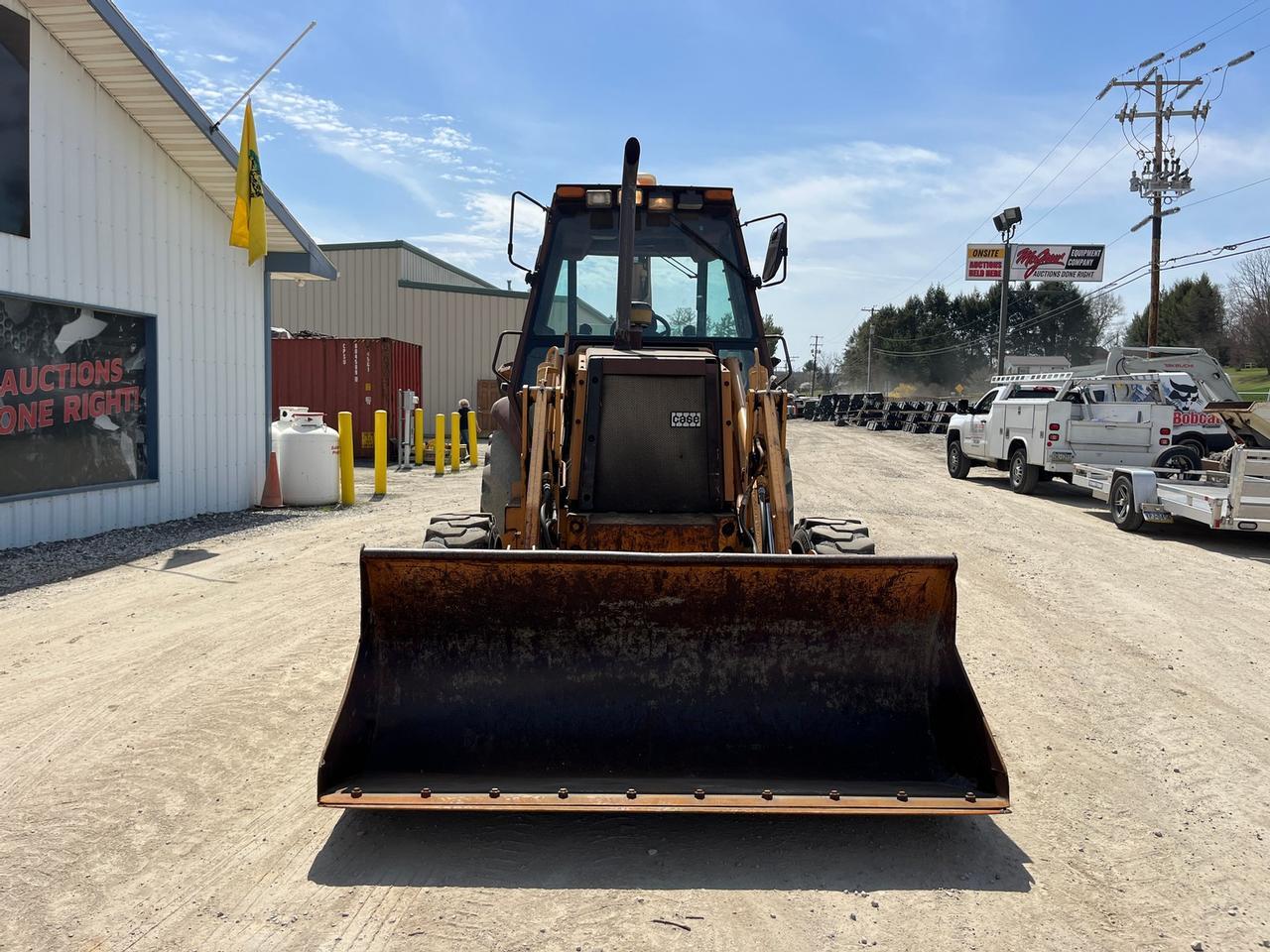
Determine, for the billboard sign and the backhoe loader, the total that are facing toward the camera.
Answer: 2

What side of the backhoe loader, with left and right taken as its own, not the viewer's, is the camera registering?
front

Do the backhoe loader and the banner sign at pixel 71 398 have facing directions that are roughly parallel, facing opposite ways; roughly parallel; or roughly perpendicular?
roughly perpendicular

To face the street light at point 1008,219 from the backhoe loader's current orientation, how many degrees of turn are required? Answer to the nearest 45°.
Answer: approximately 180°

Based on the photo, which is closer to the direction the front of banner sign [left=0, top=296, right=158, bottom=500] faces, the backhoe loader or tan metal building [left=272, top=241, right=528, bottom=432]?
the backhoe loader

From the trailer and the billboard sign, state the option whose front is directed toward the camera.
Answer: the billboard sign

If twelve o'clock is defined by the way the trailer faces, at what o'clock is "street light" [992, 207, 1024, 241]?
The street light is roughly at 1 o'clock from the trailer.

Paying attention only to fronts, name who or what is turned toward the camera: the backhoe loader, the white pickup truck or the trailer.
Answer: the backhoe loader

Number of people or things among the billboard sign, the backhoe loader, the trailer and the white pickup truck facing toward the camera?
2

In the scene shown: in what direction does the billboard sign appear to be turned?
toward the camera

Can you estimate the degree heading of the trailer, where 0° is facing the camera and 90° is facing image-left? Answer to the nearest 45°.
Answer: approximately 135°

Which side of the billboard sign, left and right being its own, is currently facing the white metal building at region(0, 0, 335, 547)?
front

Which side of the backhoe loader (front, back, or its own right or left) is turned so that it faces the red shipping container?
back
